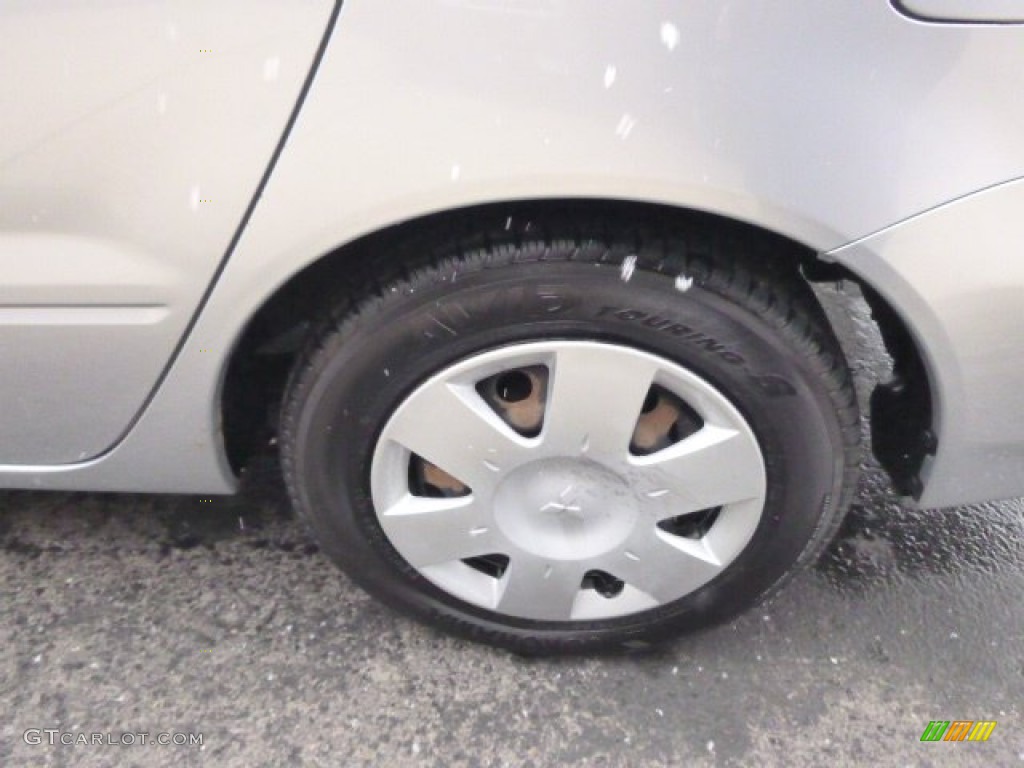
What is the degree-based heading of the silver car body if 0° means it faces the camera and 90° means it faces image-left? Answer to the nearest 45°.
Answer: approximately 90°
